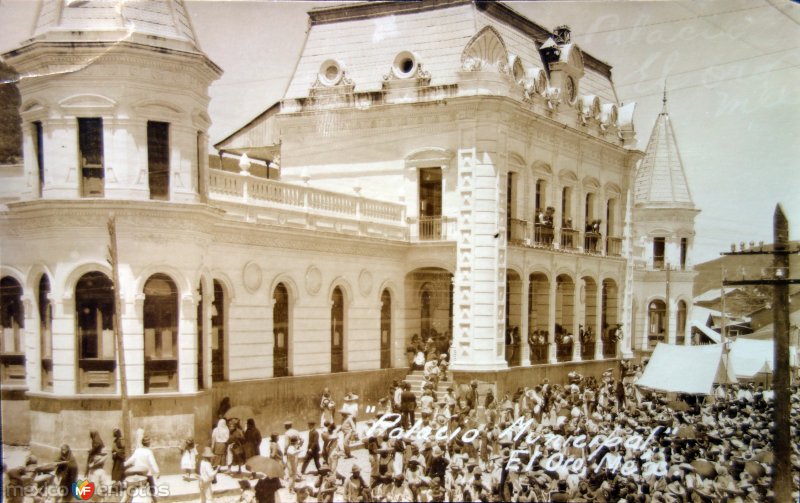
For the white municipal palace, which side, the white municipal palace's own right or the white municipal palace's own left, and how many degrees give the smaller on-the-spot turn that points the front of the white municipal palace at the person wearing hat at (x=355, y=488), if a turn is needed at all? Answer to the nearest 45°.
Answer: approximately 45° to the white municipal palace's own right

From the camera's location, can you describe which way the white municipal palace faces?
facing the viewer and to the right of the viewer

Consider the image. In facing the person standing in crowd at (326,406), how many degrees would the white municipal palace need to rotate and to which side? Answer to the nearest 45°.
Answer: approximately 45° to its right

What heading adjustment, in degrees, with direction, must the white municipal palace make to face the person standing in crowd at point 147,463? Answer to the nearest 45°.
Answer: approximately 45° to its right
